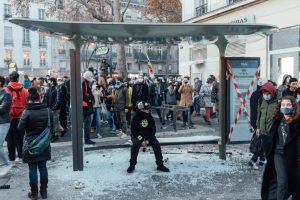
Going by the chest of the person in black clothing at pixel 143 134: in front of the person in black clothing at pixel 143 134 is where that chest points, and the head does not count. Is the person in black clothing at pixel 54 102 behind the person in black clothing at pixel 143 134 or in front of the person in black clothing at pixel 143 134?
behind

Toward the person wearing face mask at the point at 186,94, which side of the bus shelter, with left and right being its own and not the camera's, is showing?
back

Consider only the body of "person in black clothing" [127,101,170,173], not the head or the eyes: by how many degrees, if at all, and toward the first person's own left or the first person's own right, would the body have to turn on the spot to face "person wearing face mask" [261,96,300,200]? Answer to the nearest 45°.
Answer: approximately 45° to the first person's own left

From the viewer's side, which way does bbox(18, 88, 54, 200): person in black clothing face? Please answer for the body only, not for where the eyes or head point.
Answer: away from the camera

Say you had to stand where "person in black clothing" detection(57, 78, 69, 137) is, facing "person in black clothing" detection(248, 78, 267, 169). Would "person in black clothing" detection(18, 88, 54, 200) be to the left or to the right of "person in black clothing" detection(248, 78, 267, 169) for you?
right

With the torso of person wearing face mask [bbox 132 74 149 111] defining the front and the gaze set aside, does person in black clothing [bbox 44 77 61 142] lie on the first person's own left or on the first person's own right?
on the first person's own right
